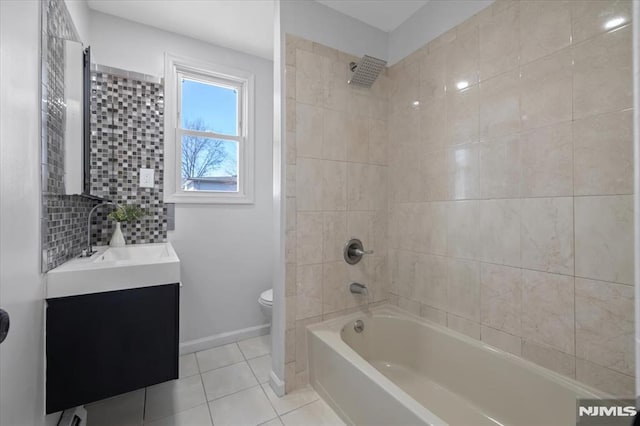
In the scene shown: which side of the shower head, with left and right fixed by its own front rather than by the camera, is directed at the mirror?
right

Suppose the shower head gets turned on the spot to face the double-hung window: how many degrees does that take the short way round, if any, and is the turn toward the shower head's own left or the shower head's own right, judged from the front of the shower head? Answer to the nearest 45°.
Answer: approximately 135° to the shower head's own right

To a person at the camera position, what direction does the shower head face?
facing the viewer and to the right of the viewer

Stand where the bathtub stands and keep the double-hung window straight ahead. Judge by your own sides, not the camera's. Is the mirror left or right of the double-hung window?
left
